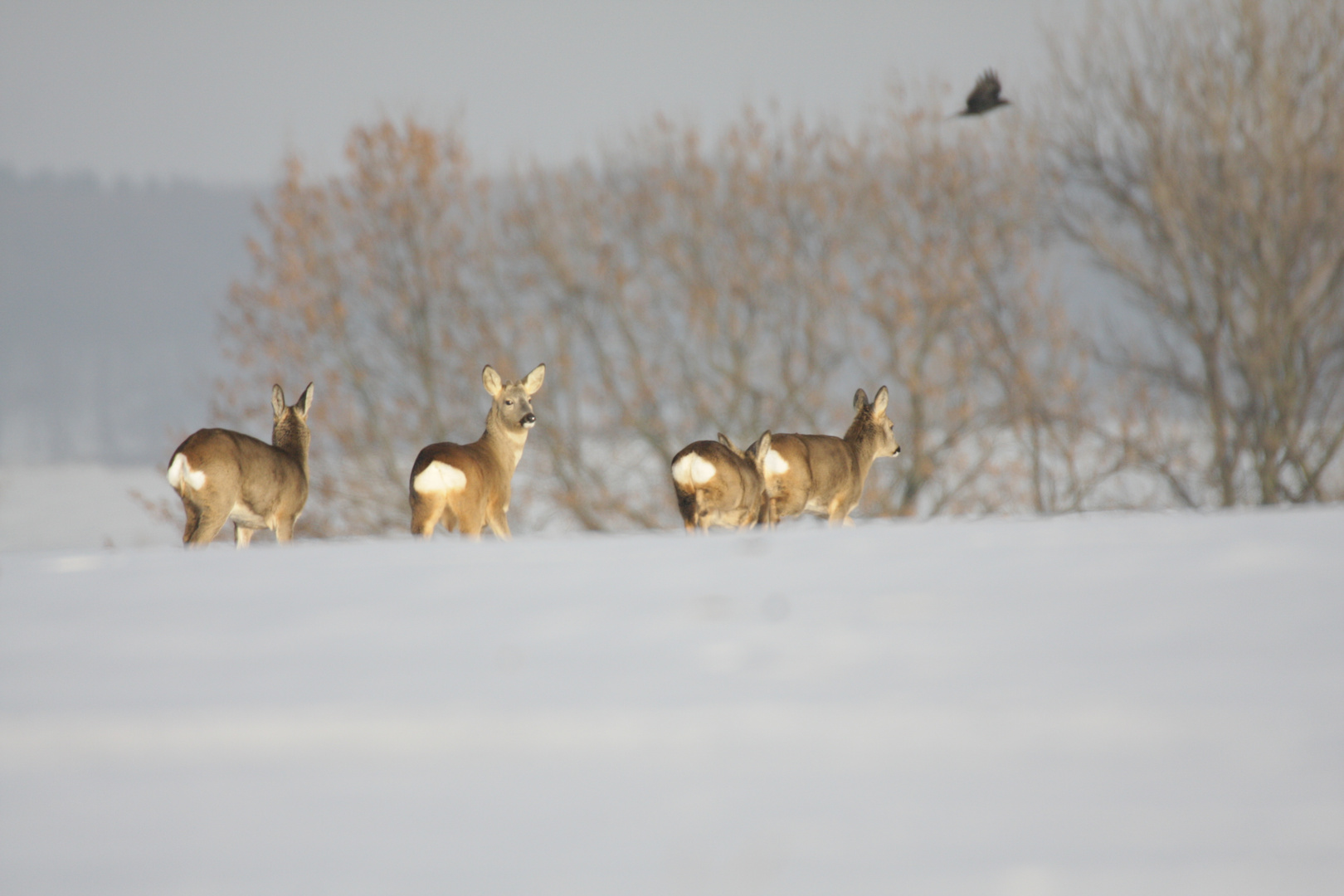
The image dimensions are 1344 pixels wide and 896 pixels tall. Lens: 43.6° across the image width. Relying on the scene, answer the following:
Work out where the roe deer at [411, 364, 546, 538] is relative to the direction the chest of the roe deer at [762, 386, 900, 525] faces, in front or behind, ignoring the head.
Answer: behind

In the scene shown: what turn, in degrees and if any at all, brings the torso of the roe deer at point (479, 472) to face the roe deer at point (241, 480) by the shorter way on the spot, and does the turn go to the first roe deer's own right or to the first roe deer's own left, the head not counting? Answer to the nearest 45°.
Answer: approximately 135° to the first roe deer's own left

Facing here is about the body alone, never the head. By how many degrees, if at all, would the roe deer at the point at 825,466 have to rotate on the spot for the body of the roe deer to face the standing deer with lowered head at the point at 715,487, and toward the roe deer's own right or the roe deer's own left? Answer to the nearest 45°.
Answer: approximately 180°

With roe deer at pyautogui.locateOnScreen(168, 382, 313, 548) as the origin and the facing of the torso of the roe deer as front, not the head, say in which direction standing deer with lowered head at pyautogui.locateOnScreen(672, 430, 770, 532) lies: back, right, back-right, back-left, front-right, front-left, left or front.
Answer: front-right

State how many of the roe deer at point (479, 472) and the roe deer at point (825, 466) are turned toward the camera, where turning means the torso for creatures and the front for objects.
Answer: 0

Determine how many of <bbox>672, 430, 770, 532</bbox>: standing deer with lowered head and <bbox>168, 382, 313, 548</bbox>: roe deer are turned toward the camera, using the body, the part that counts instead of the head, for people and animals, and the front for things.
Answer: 0

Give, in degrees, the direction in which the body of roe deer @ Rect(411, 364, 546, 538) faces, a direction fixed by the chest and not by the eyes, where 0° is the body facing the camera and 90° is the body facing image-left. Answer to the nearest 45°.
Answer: approximately 225°

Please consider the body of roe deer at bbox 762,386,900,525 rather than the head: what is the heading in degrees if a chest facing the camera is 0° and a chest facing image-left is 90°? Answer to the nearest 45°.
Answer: approximately 225°

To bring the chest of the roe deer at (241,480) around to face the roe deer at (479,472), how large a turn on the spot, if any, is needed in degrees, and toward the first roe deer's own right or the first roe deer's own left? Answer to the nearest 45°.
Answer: approximately 45° to the first roe deer's own right

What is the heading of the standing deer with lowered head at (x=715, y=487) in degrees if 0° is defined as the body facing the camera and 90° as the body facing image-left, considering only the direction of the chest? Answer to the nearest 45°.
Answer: approximately 225°

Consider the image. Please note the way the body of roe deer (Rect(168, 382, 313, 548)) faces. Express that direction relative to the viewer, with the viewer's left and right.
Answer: facing away from the viewer and to the right of the viewer

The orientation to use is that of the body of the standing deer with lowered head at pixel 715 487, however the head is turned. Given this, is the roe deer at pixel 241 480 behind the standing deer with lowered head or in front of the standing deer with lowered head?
behind
